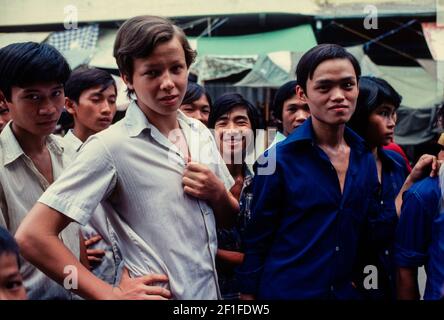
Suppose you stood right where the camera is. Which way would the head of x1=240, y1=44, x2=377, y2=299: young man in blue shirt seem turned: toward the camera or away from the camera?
toward the camera

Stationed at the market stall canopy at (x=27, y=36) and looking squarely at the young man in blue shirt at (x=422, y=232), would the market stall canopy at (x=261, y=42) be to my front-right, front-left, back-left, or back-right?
front-left

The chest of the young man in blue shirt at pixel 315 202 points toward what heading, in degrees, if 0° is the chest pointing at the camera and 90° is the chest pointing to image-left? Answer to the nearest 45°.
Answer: approximately 315°

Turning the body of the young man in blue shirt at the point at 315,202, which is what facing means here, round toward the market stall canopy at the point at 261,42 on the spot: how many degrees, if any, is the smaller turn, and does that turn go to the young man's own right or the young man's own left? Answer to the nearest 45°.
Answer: approximately 135° to the young man's own left

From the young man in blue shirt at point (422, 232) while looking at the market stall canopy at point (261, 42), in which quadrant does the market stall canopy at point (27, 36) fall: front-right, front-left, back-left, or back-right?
front-left

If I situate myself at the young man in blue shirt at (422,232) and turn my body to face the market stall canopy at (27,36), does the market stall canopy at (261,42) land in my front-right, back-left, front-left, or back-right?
front-right
